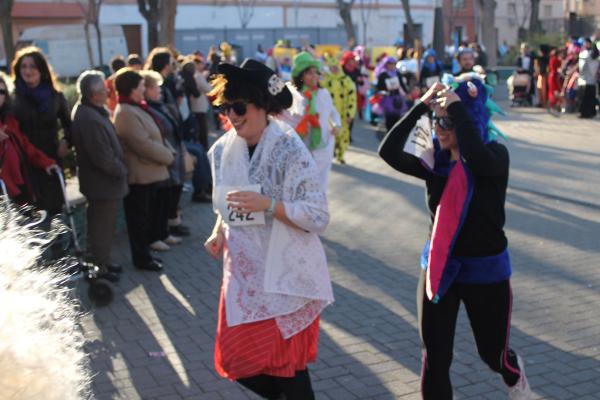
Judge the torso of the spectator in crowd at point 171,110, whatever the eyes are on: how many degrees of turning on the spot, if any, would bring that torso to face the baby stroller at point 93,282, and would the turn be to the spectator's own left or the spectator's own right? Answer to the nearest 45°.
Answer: approximately 90° to the spectator's own right

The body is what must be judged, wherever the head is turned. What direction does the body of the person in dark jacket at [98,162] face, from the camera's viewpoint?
to the viewer's right

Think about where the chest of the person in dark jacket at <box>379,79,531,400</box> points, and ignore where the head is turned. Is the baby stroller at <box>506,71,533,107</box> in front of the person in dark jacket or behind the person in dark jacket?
behind

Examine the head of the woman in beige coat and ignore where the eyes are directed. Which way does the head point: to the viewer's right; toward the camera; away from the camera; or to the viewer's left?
to the viewer's right

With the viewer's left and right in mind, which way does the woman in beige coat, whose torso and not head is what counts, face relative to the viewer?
facing to the right of the viewer

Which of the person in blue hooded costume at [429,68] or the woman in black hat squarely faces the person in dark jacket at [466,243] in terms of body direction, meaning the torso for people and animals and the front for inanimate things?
the person in blue hooded costume

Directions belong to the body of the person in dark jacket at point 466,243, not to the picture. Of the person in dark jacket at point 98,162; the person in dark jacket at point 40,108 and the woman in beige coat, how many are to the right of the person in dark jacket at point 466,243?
3

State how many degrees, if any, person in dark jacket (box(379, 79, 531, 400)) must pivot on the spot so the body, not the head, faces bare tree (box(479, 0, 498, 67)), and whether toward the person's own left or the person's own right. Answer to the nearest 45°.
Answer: approximately 135° to the person's own right
